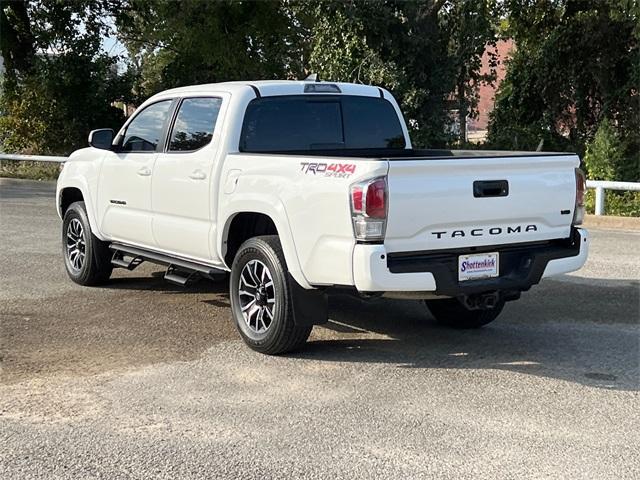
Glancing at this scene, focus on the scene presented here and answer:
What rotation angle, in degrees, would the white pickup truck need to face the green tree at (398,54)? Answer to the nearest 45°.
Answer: approximately 45° to its right

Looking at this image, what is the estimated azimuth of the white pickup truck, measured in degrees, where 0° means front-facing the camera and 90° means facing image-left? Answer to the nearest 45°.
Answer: approximately 135°

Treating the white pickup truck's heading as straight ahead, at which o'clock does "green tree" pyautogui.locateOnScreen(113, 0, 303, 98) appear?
The green tree is roughly at 1 o'clock from the white pickup truck.

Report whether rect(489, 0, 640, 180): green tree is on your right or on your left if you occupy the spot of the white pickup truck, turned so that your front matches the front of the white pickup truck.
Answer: on your right

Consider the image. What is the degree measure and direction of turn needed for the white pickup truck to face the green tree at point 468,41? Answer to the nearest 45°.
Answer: approximately 45° to its right

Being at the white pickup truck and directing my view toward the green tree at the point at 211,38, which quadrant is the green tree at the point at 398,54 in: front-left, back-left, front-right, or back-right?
front-right

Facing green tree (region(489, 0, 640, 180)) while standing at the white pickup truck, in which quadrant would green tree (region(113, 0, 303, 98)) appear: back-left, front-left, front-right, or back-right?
front-left

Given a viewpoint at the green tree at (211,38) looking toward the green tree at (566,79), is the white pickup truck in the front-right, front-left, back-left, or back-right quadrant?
front-right
